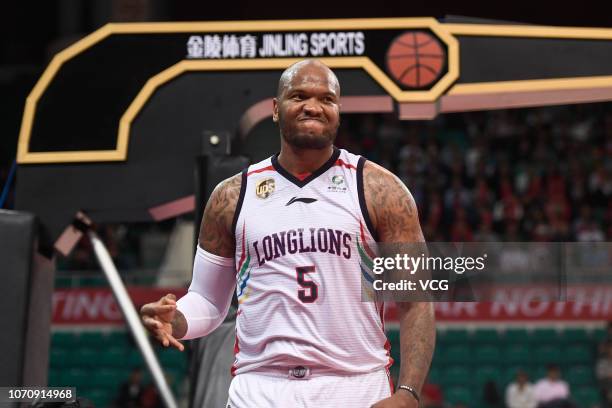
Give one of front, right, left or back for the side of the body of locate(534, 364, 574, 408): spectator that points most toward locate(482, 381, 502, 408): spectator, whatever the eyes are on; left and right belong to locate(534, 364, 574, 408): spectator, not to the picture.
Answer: right

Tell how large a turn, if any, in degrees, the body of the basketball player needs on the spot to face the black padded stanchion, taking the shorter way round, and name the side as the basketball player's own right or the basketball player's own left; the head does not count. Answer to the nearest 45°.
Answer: approximately 135° to the basketball player's own right

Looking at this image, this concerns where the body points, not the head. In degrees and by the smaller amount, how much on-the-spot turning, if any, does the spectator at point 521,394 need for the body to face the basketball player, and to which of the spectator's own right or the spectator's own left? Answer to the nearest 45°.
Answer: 0° — they already face them

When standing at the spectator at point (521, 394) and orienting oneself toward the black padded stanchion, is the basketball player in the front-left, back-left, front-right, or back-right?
front-left

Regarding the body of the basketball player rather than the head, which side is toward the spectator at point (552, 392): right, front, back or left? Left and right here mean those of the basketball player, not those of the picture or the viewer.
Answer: back

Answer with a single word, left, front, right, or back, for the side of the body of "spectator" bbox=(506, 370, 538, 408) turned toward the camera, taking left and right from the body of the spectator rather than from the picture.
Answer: front

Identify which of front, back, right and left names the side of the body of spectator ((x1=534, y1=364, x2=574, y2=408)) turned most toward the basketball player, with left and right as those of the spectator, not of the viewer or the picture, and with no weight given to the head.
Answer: front

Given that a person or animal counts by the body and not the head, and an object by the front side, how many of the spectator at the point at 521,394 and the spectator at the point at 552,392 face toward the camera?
2

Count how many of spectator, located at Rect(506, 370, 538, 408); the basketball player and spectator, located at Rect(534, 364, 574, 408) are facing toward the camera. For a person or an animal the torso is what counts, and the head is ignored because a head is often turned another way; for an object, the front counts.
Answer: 3

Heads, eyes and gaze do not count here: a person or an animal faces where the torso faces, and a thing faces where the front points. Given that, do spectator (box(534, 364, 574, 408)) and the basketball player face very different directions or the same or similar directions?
same or similar directions

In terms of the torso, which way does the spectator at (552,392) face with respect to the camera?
toward the camera
